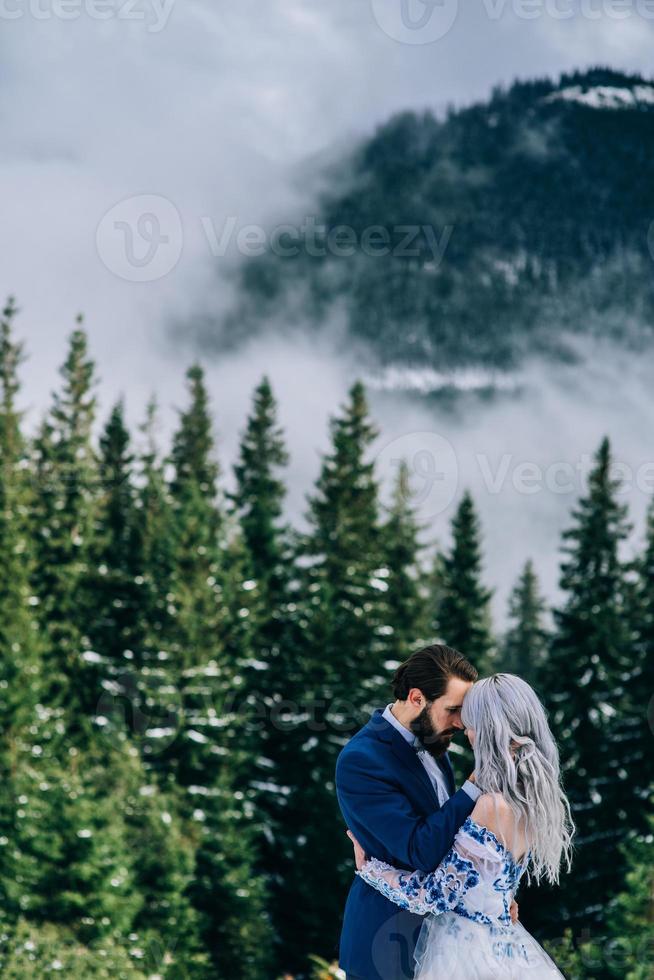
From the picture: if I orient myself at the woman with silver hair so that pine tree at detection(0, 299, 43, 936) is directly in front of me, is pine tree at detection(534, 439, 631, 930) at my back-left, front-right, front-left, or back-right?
front-right

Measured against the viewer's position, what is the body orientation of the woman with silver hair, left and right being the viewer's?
facing away from the viewer and to the left of the viewer

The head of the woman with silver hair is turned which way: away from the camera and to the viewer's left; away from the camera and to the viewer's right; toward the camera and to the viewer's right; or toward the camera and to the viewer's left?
away from the camera and to the viewer's left

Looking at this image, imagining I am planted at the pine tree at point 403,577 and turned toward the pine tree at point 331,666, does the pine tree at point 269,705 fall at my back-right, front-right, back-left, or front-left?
front-right

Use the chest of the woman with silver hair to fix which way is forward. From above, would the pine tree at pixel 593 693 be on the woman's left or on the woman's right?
on the woman's right

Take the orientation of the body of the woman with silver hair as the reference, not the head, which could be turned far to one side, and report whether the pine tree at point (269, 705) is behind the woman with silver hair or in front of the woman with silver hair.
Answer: in front

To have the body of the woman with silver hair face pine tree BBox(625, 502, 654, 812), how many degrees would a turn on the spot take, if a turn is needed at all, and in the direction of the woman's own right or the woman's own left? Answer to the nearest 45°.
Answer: approximately 45° to the woman's own right

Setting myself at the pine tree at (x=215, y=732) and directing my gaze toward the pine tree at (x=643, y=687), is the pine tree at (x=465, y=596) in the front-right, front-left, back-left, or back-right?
front-left

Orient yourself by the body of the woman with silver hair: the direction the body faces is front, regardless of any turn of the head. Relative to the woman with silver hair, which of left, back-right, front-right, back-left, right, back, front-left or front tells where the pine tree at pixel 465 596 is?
front-right

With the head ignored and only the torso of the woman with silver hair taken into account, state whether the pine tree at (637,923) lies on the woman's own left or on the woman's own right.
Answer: on the woman's own right

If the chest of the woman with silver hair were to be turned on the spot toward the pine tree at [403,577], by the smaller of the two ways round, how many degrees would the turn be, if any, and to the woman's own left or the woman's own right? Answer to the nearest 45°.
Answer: approximately 45° to the woman's own right

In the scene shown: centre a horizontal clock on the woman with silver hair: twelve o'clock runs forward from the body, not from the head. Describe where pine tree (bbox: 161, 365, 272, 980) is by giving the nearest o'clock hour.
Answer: The pine tree is roughly at 1 o'clock from the woman with silver hair.
